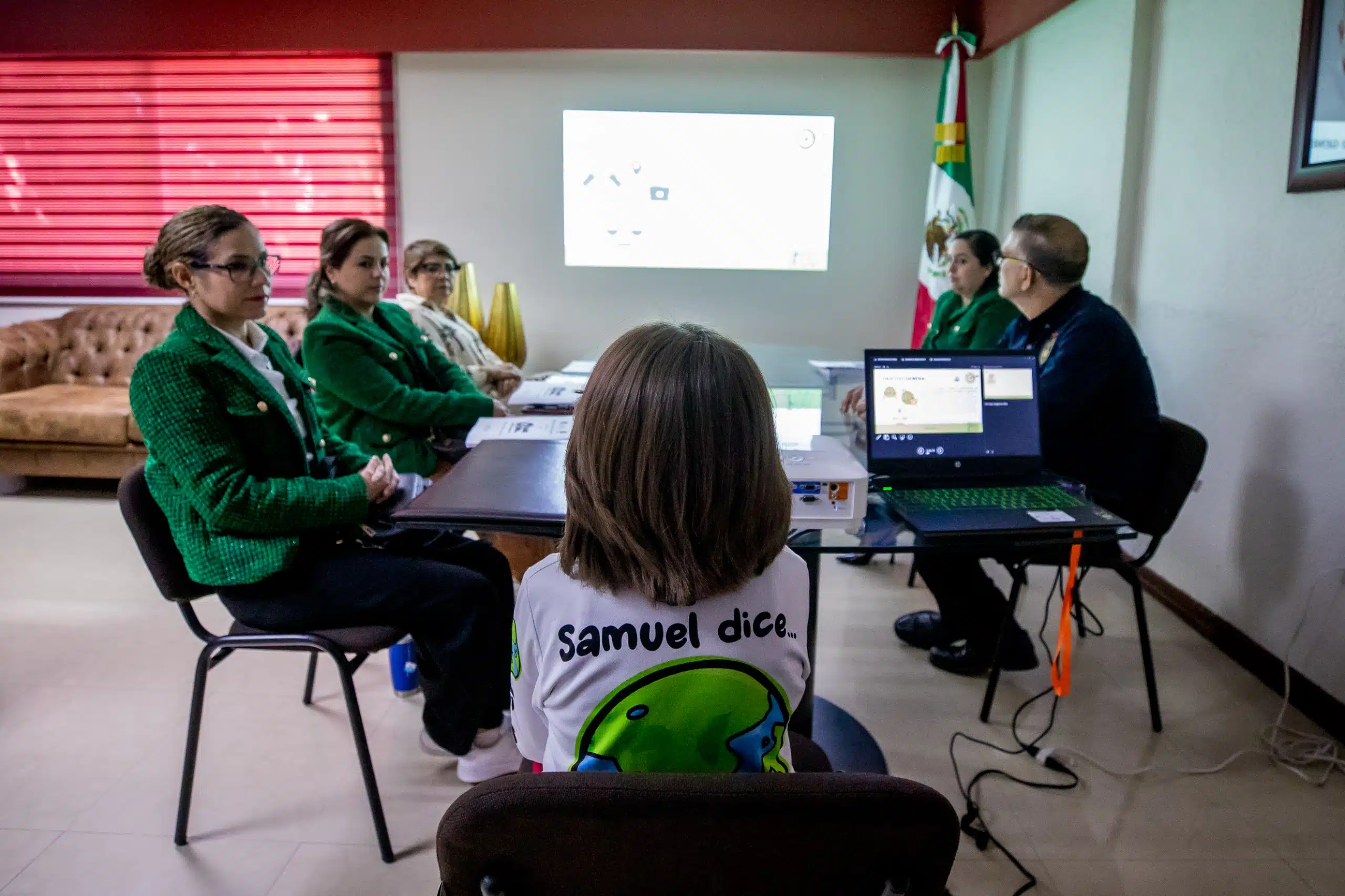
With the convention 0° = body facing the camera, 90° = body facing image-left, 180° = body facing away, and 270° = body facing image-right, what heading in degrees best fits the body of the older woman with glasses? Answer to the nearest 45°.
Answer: approximately 315°

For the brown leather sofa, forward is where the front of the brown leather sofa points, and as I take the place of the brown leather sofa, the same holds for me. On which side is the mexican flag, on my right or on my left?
on my left

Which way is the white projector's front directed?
away from the camera

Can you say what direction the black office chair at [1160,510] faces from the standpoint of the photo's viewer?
facing to the left of the viewer

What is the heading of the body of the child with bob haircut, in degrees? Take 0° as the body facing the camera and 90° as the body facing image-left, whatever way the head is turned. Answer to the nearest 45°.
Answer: approximately 180°

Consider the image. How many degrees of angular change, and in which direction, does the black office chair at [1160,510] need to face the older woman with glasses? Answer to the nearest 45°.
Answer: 0° — it already faces them

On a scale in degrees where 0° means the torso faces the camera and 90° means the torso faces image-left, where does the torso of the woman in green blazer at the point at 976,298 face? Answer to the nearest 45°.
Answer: approximately 45°

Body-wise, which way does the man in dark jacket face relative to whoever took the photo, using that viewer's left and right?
facing away from the viewer and to the left of the viewer

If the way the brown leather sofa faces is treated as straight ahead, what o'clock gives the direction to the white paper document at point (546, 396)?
The white paper document is roughly at 11 o'clock from the brown leather sofa.

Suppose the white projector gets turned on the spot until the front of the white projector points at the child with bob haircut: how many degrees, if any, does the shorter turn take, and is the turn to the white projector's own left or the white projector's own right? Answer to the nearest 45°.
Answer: approximately 180°

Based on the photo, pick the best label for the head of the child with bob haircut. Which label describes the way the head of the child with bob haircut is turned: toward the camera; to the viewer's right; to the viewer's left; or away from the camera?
away from the camera
